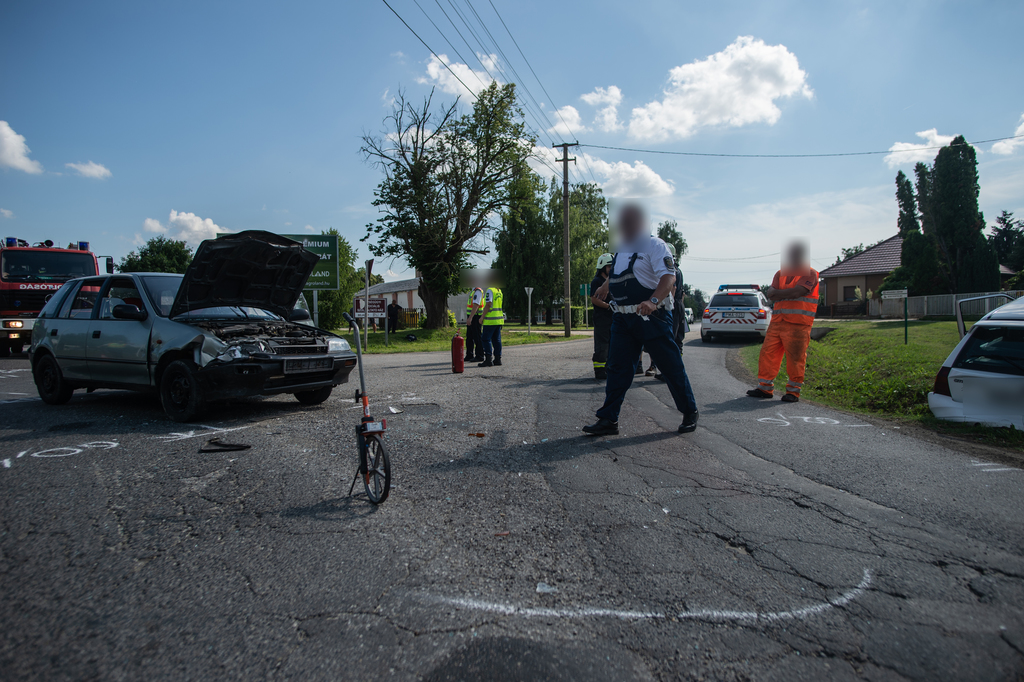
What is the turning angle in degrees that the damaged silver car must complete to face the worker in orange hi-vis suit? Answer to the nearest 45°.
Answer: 0° — it already faces them

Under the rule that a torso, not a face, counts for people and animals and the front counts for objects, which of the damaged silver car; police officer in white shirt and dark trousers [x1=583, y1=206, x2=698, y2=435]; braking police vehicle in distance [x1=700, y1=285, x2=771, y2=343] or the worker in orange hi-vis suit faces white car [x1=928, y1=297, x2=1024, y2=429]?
the damaged silver car

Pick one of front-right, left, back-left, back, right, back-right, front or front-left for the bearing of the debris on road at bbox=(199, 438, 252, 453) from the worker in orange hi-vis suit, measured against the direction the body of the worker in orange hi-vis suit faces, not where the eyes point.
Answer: front

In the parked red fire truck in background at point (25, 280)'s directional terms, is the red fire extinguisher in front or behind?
in front

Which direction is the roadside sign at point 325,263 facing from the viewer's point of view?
toward the camera

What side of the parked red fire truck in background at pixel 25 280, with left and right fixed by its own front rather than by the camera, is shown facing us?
front

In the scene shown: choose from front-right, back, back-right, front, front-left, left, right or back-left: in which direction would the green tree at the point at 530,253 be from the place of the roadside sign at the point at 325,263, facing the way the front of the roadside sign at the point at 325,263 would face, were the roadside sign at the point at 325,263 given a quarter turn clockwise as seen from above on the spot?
back-right

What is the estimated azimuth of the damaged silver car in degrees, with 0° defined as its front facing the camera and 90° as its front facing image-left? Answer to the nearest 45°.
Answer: approximately 315°

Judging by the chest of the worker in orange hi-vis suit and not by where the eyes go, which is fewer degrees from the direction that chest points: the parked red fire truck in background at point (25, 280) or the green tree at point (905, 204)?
the parked red fire truck in background

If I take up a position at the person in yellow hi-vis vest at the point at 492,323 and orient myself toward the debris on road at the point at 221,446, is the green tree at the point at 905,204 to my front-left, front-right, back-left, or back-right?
back-left

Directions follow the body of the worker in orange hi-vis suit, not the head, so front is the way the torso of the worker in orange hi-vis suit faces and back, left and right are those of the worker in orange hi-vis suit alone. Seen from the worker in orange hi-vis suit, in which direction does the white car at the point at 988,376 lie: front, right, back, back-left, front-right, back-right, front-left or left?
left

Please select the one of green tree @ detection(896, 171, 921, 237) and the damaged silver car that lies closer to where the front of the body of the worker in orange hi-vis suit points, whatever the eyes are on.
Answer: the damaged silver car
